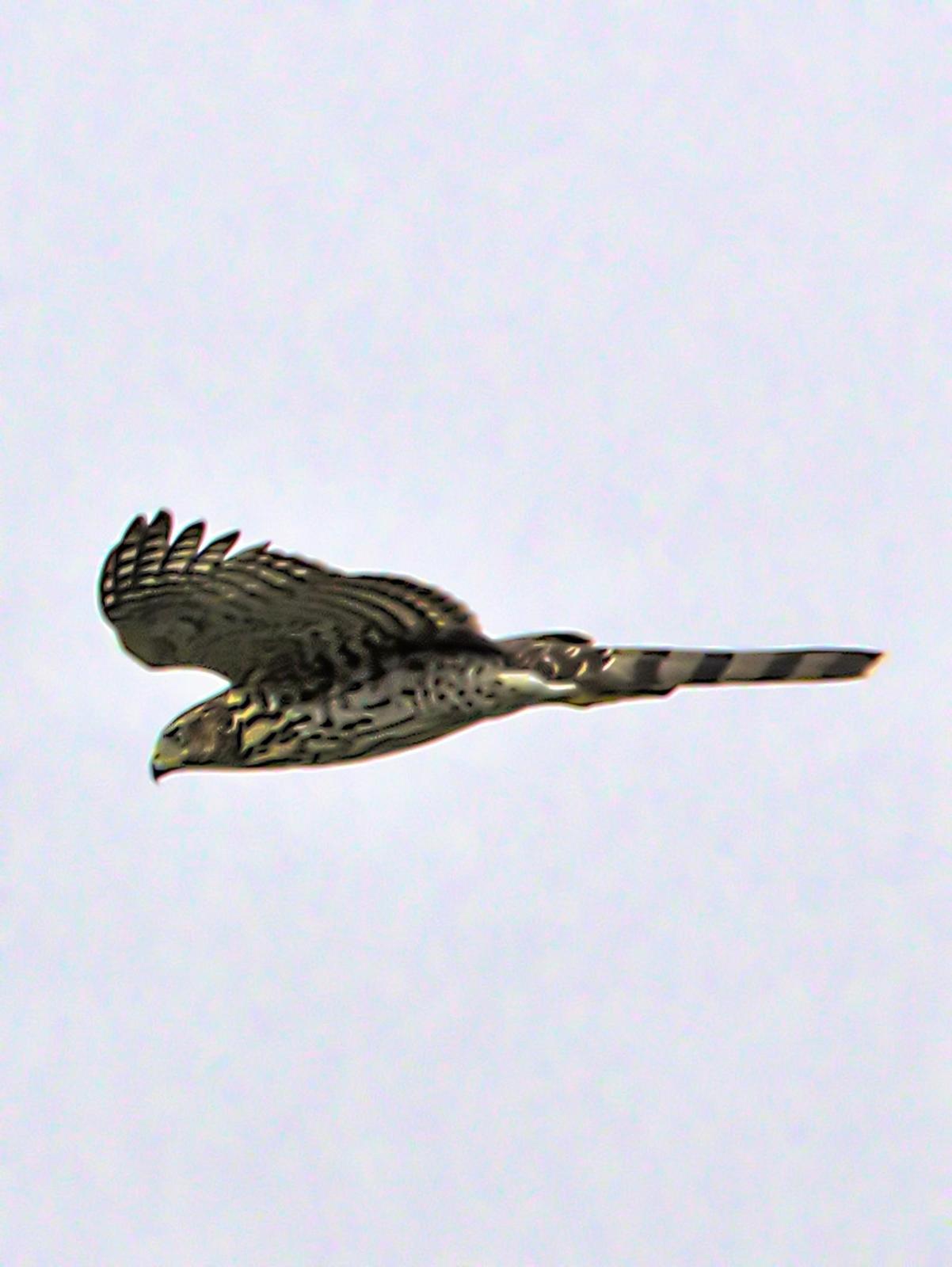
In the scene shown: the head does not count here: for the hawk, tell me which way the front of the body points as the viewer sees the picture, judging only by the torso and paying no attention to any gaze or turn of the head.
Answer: to the viewer's left
